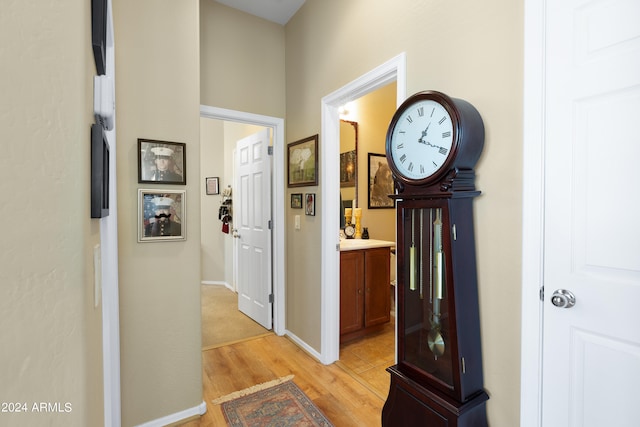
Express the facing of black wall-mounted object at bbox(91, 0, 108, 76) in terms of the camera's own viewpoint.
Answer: facing to the right of the viewer

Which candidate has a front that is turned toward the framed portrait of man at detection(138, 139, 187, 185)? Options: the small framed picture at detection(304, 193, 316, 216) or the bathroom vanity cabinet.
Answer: the small framed picture

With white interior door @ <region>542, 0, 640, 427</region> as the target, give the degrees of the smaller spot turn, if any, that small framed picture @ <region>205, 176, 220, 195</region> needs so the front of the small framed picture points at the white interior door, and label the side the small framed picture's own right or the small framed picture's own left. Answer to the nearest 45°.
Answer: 0° — it already faces it

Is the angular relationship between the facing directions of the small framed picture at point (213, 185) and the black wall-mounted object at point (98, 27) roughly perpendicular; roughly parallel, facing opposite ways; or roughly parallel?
roughly perpendicular

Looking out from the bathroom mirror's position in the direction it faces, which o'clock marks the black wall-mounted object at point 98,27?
The black wall-mounted object is roughly at 2 o'clock from the bathroom mirror.

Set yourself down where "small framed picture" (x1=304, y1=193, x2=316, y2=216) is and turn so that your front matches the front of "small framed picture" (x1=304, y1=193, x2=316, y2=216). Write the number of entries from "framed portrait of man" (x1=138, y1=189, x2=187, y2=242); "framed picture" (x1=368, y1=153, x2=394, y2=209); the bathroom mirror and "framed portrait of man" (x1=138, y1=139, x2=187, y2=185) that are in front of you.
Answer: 2

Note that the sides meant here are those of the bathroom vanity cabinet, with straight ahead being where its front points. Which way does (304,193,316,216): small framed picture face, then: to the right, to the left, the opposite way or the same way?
to the right

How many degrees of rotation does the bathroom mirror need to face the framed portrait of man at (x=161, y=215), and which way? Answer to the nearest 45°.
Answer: approximately 90° to its right

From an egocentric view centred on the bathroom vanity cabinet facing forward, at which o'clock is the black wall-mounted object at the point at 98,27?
The black wall-mounted object is roughly at 2 o'clock from the bathroom vanity cabinet.

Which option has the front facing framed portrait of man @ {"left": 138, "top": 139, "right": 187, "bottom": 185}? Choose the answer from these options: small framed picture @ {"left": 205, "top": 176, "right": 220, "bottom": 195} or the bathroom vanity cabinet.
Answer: the small framed picture

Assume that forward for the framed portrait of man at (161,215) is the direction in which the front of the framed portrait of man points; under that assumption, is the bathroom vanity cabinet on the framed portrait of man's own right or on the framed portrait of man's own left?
on the framed portrait of man's own left
